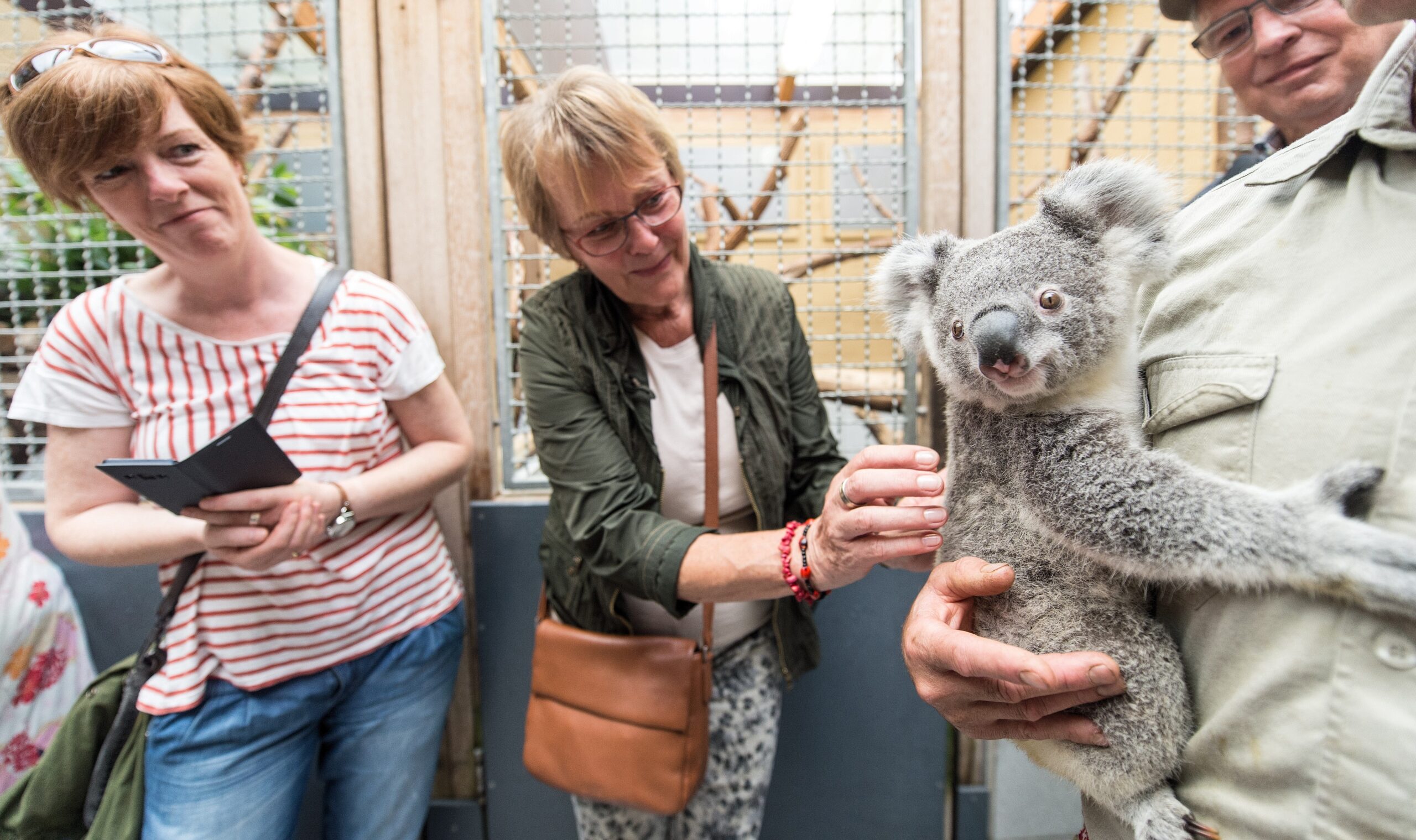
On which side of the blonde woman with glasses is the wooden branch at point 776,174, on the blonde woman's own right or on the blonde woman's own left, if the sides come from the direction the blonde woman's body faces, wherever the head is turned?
on the blonde woman's own left

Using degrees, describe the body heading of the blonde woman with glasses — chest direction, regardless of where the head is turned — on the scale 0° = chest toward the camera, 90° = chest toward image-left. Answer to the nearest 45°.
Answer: approximately 315°

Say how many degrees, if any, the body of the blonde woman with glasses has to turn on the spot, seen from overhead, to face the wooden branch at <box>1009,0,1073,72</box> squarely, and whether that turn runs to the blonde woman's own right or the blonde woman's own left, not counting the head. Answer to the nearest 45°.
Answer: approximately 90° to the blonde woman's own left

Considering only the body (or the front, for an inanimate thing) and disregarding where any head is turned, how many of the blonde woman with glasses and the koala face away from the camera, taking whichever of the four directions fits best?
0

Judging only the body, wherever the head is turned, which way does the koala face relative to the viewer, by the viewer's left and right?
facing to the right of the viewer

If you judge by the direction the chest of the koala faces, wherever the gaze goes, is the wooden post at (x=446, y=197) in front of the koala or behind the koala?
behind

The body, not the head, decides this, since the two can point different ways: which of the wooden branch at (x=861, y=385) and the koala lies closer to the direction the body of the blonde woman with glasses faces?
the koala

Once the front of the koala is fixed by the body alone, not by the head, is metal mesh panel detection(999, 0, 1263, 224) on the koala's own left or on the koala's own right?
on the koala's own left
